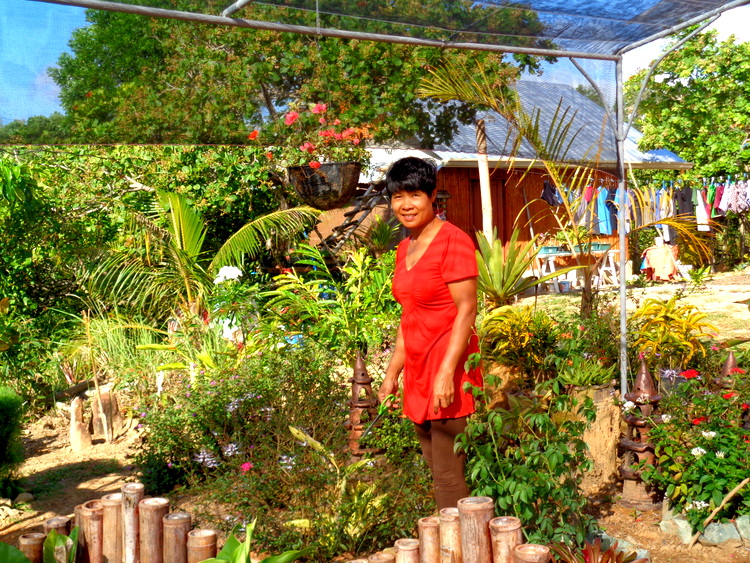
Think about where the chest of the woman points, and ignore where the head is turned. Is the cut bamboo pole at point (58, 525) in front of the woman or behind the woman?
in front

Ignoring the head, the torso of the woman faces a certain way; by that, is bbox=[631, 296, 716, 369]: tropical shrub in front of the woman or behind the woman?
behind

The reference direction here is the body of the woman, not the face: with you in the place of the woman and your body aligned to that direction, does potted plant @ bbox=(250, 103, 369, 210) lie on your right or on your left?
on your right

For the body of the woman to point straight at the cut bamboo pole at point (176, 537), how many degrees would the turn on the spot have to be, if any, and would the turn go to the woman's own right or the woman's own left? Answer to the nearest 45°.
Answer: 0° — they already face it

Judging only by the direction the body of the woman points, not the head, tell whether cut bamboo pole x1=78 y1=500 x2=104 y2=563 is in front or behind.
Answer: in front

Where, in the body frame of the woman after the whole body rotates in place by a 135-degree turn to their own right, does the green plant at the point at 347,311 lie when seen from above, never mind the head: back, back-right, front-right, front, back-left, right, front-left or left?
front

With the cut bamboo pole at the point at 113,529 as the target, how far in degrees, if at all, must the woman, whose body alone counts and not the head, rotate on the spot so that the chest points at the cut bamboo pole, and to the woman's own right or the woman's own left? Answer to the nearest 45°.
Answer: approximately 45° to the woman's own right

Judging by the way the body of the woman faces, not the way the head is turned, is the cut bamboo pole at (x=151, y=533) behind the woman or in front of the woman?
in front

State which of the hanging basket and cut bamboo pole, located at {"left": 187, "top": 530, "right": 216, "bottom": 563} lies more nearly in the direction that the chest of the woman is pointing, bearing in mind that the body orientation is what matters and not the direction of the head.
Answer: the cut bamboo pole

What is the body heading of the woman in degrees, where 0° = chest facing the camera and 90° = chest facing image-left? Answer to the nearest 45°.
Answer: approximately 45°
